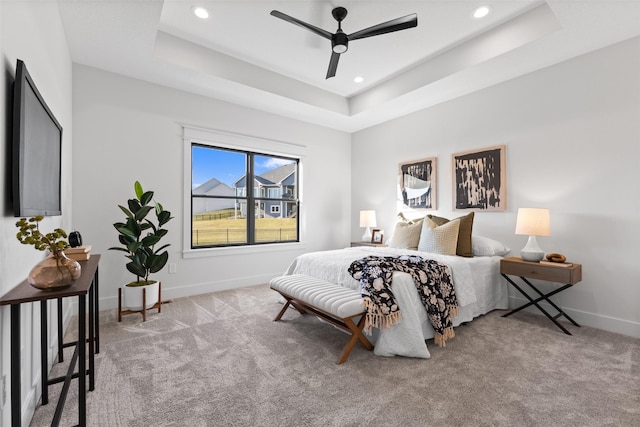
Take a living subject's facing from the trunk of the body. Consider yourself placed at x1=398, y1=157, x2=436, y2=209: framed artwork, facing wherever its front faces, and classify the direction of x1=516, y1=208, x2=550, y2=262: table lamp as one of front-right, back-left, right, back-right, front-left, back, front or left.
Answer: left

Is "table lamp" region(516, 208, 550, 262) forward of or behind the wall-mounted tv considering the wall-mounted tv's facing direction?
forward

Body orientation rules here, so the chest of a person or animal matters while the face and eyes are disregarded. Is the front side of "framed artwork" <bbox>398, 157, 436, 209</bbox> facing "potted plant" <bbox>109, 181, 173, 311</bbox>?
yes

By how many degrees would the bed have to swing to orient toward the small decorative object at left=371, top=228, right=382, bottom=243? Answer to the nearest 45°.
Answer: approximately 135° to its right

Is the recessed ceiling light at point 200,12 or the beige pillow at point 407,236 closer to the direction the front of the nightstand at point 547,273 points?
the recessed ceiling light

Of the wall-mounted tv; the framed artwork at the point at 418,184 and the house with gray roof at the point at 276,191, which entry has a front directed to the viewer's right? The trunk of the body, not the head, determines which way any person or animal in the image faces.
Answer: the wall-mounted tv

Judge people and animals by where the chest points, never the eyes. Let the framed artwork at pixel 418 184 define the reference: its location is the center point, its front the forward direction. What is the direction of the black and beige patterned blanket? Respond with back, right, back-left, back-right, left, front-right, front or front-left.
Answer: front-left

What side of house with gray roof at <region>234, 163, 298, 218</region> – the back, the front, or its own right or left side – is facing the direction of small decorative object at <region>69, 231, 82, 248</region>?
back

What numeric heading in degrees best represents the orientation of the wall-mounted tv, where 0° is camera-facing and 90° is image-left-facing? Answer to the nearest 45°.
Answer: approximately 270°
